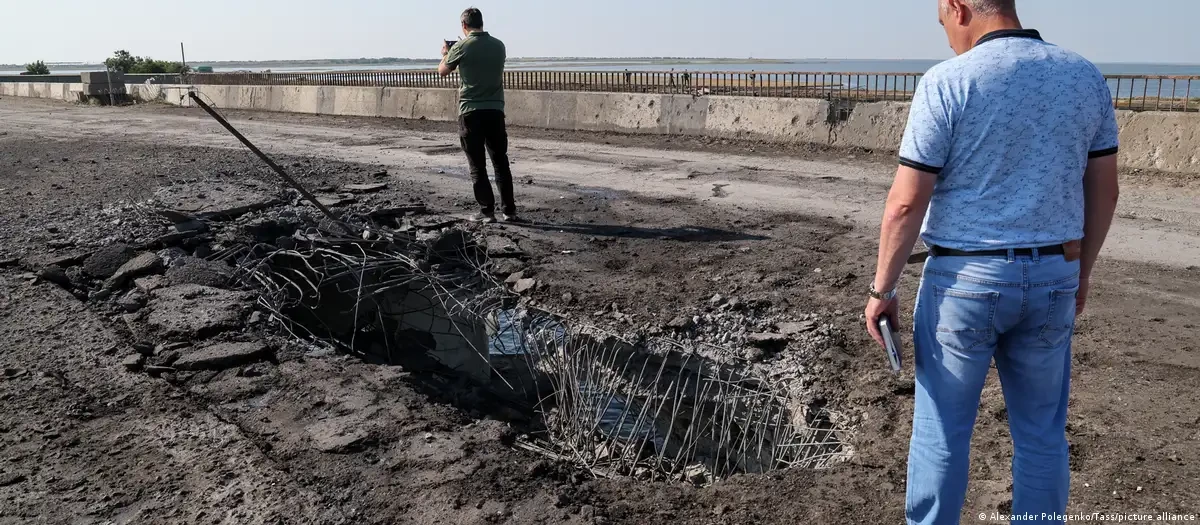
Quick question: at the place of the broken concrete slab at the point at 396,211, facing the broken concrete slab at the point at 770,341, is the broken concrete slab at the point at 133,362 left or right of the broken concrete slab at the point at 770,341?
right

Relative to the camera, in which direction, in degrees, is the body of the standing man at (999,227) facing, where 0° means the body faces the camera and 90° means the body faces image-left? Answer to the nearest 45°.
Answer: approximately 135°

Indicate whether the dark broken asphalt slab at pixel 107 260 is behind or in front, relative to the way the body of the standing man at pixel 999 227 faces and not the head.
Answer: in front

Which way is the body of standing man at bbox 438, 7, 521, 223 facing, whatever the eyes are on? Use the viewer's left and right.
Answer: facing away from the viewer and to the left of the viewer

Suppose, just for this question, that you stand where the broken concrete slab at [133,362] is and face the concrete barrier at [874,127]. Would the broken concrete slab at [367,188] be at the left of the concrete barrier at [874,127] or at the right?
left

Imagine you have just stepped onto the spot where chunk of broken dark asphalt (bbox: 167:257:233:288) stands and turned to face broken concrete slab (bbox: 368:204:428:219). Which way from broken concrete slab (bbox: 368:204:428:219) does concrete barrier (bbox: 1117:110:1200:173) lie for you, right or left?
right

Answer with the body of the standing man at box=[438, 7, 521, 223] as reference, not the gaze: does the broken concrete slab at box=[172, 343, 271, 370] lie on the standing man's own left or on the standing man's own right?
on the standing man's own left

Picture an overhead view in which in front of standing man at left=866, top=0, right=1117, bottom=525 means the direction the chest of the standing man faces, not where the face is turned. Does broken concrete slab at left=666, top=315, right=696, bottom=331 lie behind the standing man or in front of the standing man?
in front

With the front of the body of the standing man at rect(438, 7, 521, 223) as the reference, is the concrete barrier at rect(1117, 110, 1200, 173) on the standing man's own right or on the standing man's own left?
on the standing man's own right

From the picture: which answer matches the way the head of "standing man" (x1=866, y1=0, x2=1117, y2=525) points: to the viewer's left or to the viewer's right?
to the viewer's left

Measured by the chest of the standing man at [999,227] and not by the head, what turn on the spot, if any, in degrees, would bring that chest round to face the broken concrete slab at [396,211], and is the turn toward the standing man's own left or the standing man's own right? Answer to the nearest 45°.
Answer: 0° — they already face it

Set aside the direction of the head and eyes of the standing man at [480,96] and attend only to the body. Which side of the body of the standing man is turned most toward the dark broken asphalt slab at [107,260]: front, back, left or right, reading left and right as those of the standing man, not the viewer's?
left
